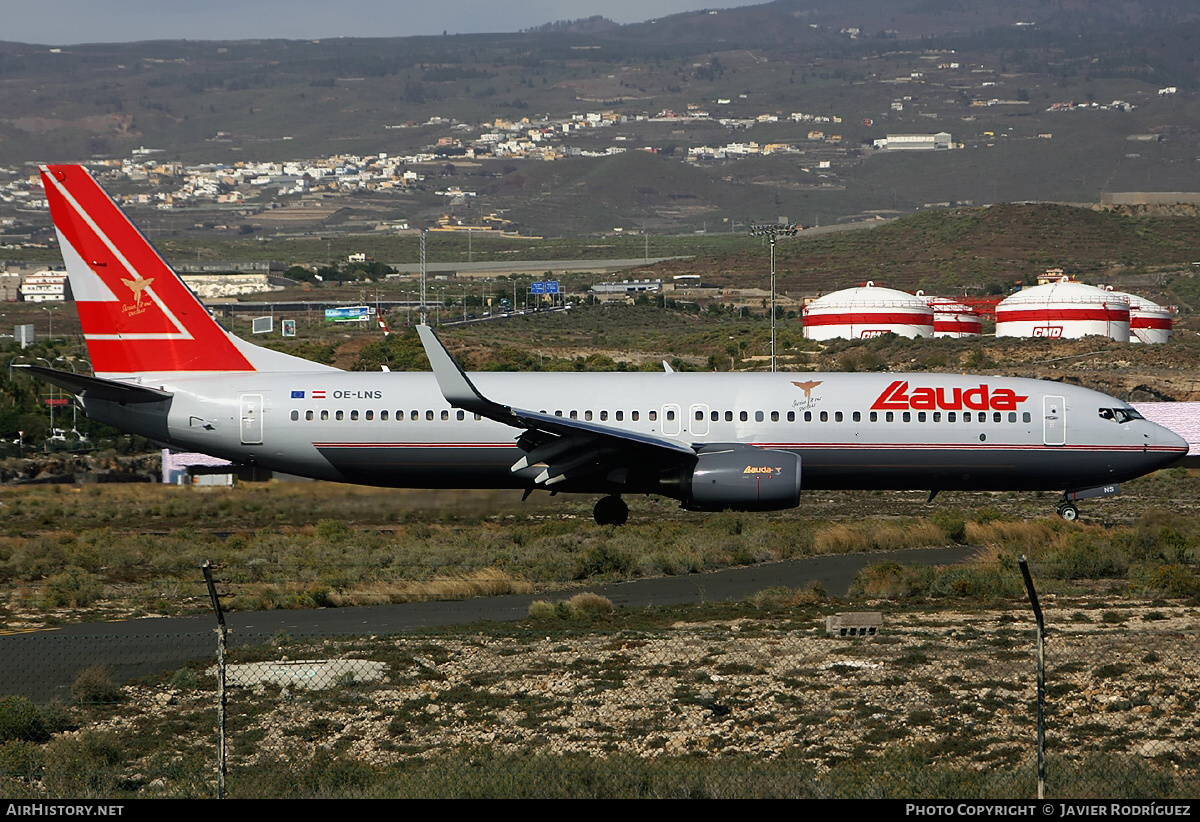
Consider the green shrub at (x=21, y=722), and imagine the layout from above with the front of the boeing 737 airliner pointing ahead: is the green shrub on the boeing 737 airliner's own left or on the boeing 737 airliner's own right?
on the boeing 737 airliner's own right

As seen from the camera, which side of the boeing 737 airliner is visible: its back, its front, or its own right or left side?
right

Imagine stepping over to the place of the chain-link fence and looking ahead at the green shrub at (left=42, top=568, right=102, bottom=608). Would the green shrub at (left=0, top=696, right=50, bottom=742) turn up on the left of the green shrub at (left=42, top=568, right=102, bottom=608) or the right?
left

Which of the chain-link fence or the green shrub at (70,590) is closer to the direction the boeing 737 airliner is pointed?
the chain-link fence

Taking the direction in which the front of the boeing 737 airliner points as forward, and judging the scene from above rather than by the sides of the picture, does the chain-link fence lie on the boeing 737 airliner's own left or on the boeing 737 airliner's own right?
on the boeing 737 airliner's own right

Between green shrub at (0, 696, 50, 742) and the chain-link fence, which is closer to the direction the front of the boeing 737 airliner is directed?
the chain-link fence
